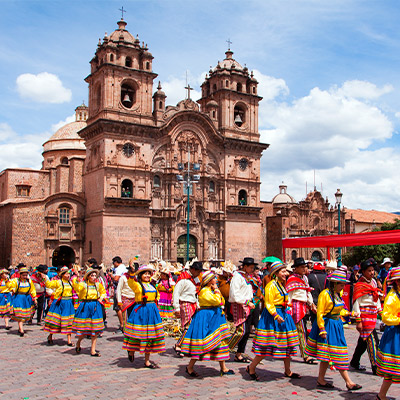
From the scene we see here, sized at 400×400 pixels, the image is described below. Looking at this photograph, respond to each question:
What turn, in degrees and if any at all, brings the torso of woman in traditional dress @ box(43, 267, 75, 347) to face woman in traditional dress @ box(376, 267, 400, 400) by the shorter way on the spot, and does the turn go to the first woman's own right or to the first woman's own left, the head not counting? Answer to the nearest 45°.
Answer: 0° — they already face them
